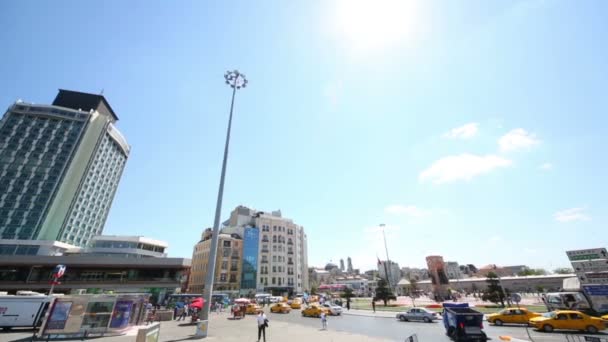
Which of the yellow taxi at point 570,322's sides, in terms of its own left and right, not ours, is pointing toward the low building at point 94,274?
front

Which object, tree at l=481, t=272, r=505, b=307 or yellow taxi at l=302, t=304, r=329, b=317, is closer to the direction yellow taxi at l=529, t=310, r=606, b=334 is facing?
the yellow taxi

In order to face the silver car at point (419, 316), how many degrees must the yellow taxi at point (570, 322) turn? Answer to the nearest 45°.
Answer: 0° — it already faces it

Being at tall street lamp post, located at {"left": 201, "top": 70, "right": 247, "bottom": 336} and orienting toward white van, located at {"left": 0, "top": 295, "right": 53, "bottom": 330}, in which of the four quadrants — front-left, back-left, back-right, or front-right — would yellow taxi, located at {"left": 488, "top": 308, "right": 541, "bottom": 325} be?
back-right

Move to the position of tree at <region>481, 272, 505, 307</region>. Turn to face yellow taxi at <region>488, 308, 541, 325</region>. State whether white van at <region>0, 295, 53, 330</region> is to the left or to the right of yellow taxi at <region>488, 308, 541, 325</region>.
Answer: right

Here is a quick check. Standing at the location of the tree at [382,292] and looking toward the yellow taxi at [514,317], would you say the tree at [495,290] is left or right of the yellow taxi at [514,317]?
left

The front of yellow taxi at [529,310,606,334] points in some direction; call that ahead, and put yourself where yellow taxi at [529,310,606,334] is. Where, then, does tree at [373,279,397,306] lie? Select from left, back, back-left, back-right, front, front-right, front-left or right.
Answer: front-right

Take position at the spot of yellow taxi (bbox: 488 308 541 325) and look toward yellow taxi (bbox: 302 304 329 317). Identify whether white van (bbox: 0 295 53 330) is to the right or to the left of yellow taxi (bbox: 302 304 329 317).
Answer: left

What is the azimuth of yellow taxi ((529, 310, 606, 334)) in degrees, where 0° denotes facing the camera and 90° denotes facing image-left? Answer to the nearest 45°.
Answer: approximately 90°

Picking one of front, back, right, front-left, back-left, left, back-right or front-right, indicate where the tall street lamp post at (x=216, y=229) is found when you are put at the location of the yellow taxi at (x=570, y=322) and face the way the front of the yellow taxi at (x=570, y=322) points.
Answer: front-left

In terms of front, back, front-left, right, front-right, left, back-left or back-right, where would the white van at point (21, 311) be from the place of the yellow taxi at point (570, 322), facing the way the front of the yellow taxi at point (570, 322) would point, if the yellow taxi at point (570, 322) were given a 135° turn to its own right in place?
back
